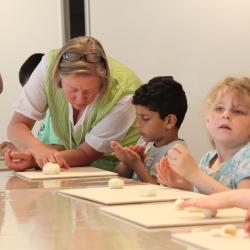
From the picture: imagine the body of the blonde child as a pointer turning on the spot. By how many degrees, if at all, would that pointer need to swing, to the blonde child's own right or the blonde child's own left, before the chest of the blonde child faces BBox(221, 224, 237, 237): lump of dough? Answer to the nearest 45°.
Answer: approximately 45° to the blonde child's own left

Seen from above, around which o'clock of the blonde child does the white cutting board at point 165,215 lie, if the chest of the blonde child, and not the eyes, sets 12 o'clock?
The white cutting board is roughly at 11 o'clock from the blonde child.

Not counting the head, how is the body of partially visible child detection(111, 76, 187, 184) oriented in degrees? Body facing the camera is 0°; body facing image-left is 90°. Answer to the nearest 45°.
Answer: approximately 45°

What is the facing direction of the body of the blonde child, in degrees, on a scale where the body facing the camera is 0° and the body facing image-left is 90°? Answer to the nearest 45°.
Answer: approximately 45°

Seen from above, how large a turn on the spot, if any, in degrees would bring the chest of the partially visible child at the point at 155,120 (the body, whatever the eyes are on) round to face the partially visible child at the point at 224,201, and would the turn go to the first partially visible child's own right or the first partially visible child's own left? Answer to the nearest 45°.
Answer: approximately 45° to the first partially visible child's own left
